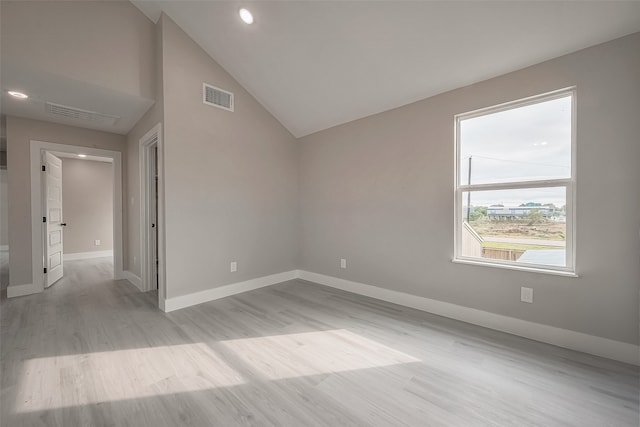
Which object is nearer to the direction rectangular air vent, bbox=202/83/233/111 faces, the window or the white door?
the window

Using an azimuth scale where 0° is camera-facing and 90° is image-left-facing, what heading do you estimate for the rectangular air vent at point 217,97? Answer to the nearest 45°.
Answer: approximately 315°

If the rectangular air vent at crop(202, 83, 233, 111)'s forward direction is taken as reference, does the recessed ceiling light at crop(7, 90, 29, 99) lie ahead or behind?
behind

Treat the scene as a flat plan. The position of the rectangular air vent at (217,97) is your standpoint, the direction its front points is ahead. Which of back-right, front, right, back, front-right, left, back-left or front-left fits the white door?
back

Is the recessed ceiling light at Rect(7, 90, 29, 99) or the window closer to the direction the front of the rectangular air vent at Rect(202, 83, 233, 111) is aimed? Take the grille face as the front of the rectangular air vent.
the window

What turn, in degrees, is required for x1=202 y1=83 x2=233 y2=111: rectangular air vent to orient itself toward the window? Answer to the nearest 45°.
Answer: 0° — it already faces it

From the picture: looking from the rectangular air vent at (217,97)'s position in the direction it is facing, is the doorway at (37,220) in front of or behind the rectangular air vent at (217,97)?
behind
